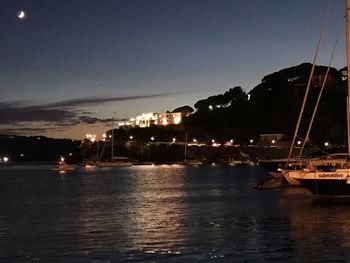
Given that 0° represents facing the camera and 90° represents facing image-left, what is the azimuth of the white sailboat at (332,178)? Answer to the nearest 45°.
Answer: approximately 90°
